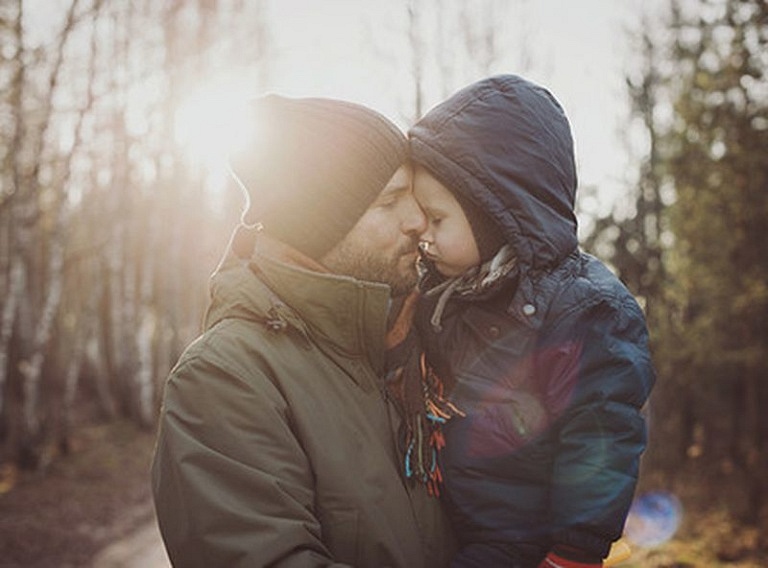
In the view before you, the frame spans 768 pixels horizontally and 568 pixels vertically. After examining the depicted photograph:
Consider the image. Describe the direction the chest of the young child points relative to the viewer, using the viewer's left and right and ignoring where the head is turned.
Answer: facing the viewer and to the left of the viewer

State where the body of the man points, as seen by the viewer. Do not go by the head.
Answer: to the viewer's right

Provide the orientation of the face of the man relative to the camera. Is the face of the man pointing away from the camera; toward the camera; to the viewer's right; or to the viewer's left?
to the viewer's right
